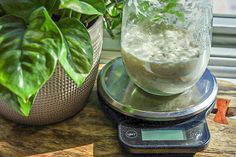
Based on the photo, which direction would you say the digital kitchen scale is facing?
toward the camera
